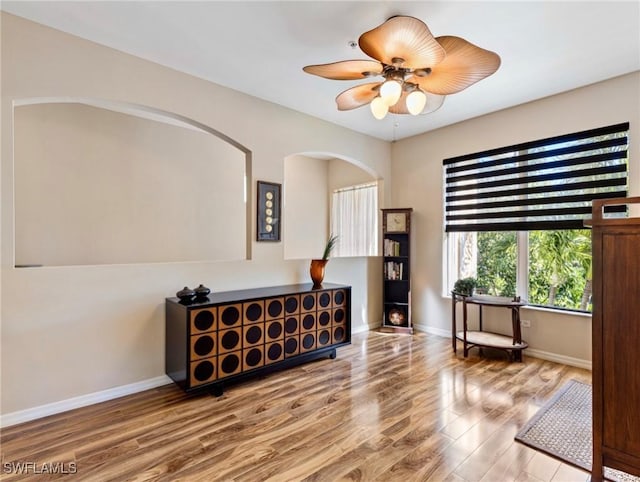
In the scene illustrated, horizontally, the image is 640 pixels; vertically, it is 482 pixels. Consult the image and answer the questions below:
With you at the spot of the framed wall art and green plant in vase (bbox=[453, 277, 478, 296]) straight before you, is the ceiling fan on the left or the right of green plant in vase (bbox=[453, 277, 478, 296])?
right

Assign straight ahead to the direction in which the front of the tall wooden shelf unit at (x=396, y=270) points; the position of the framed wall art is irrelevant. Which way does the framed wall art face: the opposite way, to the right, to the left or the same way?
to the left

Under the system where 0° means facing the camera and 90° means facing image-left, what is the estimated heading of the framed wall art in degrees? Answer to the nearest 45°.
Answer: approximately 315°

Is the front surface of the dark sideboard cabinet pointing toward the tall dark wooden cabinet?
yes

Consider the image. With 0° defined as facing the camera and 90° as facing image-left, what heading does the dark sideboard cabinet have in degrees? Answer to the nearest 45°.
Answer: approximately 315°

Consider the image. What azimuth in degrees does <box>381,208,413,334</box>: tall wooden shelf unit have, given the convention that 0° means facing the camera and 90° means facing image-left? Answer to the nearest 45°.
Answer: approximately 0°
